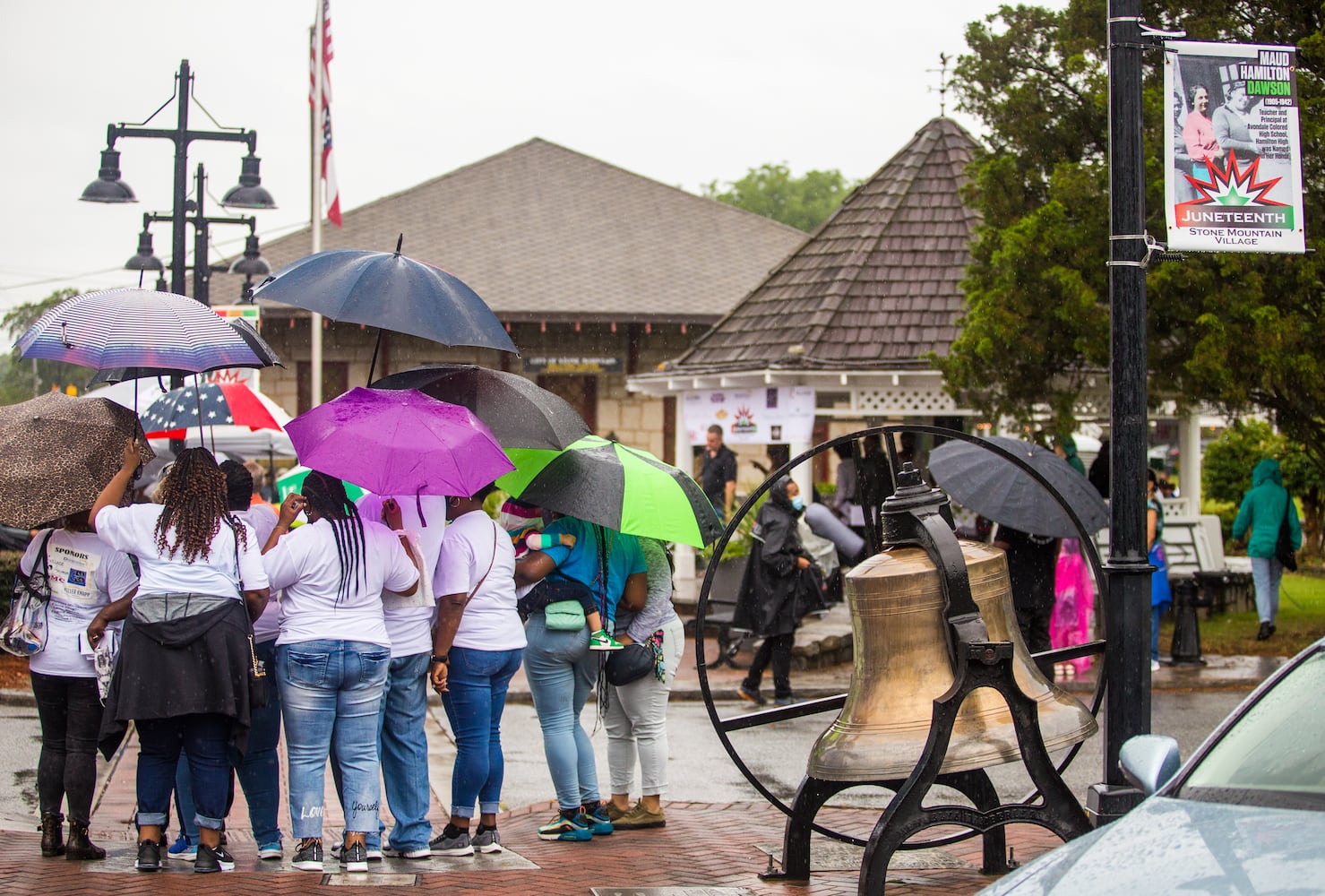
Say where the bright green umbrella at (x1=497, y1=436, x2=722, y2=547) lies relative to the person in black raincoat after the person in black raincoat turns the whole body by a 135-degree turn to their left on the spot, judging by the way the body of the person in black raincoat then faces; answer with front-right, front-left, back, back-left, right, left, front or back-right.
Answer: back-left

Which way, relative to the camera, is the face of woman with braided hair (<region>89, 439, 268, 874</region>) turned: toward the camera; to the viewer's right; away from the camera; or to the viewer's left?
away from the camera

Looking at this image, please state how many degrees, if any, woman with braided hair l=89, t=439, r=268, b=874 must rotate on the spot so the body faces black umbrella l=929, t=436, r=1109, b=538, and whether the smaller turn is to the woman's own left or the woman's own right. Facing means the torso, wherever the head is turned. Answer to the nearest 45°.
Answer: approximately 45° to the woman's own right

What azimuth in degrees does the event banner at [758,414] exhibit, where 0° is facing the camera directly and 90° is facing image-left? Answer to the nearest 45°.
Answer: approximately 0°

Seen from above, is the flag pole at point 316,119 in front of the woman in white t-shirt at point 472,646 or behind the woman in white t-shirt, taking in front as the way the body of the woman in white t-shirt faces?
in front

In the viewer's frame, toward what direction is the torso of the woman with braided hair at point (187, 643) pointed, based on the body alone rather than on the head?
away from the camera

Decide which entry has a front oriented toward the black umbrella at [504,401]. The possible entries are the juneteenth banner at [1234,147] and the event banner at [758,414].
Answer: the event banner

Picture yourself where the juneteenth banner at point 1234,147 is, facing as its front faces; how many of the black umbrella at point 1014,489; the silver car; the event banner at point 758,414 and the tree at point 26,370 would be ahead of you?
1

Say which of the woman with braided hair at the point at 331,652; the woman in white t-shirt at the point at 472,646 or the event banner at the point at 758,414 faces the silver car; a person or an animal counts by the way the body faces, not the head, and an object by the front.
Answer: the event banner

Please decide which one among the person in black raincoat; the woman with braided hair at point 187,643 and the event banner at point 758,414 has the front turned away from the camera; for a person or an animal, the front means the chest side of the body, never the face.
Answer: the woman with braided hair

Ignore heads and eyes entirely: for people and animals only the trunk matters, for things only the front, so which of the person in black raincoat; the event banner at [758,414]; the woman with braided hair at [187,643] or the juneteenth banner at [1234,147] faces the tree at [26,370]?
the woman with braided hair

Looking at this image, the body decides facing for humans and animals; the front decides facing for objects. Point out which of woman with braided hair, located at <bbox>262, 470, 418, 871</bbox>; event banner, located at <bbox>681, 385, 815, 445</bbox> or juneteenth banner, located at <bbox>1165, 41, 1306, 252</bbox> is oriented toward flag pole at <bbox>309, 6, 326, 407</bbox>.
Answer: the woman with braided hair
